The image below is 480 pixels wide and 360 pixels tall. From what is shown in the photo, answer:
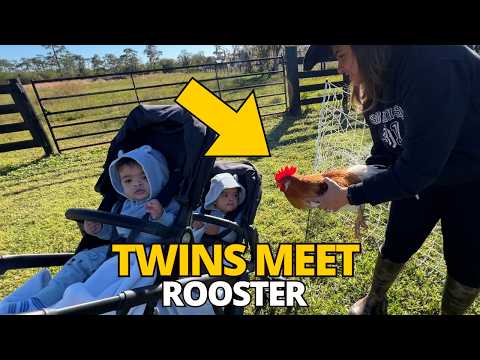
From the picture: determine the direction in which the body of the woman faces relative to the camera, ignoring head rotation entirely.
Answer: to the viewer's left

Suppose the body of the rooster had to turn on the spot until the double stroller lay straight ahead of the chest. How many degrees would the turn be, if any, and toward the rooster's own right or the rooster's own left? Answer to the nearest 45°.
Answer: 0° — it already faces it

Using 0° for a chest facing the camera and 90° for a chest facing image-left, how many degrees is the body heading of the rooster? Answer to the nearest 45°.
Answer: approximately 90°

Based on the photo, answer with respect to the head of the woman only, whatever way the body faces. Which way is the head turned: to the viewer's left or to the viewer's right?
to the viewer's left

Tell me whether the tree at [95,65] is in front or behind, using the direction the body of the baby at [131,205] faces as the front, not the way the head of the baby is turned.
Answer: behind

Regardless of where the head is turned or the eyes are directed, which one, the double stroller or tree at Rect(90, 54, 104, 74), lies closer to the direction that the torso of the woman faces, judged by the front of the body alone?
the double stroller

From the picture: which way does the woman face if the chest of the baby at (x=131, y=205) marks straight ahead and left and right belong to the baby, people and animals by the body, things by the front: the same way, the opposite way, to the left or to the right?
to the right

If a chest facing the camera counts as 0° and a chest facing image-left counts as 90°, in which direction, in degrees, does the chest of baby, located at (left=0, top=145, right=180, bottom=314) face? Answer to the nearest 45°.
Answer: approximately 45°
